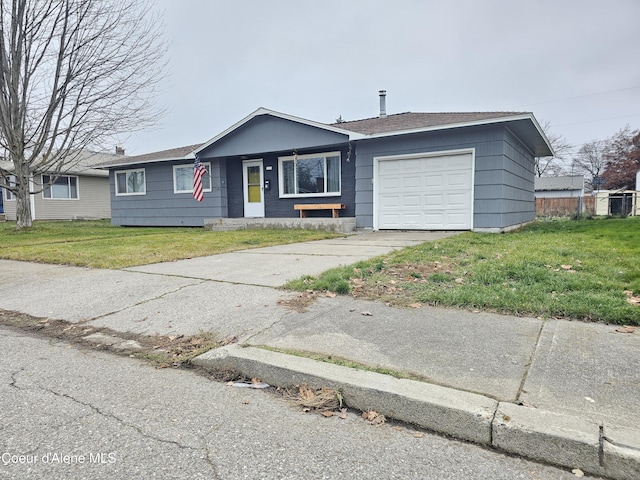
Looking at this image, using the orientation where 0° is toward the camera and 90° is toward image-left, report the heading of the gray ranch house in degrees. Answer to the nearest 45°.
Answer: approximately 45°

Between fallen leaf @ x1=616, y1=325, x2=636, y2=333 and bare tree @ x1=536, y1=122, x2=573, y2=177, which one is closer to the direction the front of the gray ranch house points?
the fallen leaf

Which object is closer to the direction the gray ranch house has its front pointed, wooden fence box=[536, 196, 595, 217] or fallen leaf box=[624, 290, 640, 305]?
the fallen leaf

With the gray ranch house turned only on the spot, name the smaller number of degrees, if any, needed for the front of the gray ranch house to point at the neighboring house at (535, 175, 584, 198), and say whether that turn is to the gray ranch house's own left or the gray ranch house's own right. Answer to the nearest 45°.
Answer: approximately 180°

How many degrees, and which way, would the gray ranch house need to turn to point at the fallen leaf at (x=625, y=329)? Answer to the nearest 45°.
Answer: approximately 45° to its left

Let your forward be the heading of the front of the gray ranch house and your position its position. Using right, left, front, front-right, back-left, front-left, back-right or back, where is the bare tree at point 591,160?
back

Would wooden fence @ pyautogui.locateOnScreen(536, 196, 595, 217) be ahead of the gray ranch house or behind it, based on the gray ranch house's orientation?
behind

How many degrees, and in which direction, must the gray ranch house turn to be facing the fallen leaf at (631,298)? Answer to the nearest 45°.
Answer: approximately 45° to its left

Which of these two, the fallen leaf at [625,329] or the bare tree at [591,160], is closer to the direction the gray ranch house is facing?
the fallen leaf

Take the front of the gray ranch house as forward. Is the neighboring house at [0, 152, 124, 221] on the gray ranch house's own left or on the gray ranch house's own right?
on the gray ranch house's own right
